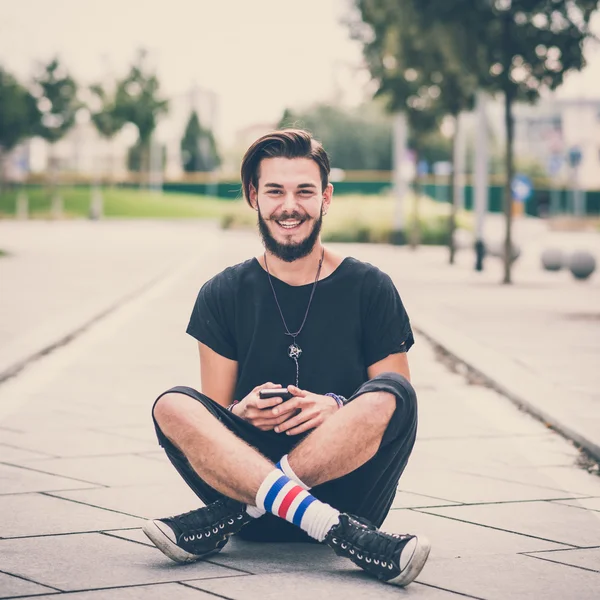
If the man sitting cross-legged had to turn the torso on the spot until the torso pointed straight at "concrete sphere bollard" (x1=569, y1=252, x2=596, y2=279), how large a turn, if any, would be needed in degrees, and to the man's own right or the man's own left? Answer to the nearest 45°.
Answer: approximately 180°

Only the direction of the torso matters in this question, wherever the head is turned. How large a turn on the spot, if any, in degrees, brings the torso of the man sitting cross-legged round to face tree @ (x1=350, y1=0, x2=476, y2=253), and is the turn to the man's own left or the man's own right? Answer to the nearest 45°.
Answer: approximately 180°

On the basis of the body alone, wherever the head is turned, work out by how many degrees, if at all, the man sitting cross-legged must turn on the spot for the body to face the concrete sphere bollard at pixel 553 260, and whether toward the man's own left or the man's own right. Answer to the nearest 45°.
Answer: approximately 180°

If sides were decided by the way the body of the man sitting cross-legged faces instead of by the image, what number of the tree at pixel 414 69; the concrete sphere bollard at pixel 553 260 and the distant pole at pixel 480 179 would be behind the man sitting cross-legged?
3

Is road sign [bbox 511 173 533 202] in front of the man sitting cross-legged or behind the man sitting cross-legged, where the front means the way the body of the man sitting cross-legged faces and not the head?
behind

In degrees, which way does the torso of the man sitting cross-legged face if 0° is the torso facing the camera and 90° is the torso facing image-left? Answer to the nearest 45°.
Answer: approximately 0°

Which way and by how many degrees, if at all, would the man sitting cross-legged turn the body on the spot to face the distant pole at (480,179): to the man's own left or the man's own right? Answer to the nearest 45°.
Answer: approximately 180°
